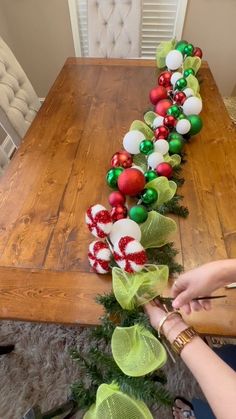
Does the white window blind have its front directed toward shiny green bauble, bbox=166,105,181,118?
yes

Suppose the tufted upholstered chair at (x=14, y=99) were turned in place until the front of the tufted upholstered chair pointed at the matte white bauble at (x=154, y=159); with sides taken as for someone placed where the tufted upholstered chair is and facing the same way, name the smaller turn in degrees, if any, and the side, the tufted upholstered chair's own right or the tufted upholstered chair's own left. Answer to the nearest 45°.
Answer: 0° — it already faces it

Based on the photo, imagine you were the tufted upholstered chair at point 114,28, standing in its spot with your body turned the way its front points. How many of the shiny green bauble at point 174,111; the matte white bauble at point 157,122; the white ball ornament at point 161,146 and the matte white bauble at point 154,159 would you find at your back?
0

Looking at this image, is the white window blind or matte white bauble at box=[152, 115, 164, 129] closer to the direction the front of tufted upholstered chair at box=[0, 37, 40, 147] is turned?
the matte white bauble

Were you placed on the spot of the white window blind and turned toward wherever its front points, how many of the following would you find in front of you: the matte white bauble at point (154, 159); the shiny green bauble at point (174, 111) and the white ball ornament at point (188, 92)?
3

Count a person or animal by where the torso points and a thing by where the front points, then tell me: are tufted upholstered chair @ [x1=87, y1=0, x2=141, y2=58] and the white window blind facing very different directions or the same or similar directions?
same or similar directions

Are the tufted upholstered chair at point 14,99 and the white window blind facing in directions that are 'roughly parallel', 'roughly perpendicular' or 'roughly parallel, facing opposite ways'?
roughly perpendicular

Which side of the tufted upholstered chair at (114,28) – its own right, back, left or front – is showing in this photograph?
front

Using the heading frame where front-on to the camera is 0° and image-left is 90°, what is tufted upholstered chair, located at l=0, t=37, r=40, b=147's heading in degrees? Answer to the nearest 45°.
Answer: approximately 315°

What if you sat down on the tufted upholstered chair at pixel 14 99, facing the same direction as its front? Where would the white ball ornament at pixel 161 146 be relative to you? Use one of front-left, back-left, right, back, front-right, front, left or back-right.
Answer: front

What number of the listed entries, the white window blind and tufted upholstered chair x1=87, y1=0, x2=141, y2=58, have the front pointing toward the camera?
2

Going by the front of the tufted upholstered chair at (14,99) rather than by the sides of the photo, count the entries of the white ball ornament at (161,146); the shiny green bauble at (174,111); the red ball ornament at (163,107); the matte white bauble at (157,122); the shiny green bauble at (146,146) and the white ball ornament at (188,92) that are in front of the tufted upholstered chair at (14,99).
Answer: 6

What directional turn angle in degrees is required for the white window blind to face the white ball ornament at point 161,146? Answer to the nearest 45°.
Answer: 0° — it already faces it

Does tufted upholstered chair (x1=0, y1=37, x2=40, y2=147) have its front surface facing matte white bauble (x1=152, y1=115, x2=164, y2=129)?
yes

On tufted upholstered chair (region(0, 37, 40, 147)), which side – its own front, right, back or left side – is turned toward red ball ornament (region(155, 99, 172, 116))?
front

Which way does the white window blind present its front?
toward the camera

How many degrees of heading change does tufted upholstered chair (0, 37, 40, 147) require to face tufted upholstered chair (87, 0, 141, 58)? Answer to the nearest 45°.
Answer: approximately 90° to its left

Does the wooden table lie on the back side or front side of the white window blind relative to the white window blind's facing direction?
on the front side
